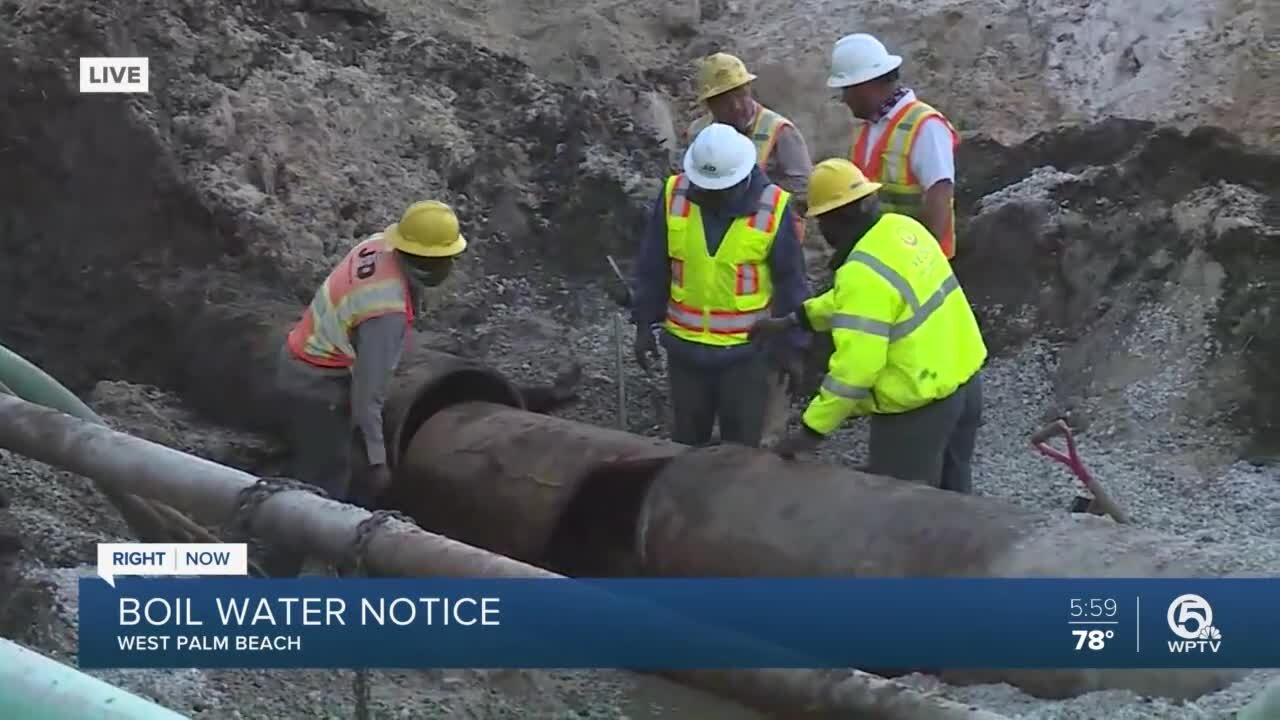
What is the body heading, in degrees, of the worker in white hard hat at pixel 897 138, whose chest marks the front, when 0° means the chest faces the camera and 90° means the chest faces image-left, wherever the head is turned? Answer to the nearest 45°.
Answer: approximately 45°

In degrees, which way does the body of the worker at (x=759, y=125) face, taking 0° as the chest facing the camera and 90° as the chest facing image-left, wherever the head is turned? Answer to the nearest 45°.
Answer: approximately 45°

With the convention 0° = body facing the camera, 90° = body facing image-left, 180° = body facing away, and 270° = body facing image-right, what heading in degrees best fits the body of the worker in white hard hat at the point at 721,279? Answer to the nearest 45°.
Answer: approximately 0°

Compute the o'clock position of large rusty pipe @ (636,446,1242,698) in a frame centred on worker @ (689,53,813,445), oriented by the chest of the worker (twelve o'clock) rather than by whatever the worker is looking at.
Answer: The large rusty pipe is roughly at 10 o'clock from the worker.

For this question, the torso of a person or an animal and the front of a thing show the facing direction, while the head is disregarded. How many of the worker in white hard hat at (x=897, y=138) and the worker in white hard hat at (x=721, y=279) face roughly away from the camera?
0

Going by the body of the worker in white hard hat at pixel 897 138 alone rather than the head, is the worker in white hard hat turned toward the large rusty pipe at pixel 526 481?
yes

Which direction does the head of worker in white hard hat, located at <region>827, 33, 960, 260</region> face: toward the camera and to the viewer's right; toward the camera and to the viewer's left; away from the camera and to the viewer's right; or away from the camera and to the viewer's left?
toward the camera and to the viewer's left

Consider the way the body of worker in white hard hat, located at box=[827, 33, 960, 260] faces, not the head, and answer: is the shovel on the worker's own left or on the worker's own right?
on the worker's own left

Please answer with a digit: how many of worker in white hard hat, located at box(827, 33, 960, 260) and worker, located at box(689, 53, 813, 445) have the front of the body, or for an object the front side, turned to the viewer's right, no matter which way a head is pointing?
0

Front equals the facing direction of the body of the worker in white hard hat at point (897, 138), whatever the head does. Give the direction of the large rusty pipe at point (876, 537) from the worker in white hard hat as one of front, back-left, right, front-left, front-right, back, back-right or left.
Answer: front-left

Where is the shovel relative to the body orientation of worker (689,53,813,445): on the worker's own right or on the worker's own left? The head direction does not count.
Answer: on the worker's own left

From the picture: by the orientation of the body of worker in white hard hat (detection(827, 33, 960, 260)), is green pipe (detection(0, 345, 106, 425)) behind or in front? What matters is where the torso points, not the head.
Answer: in front
